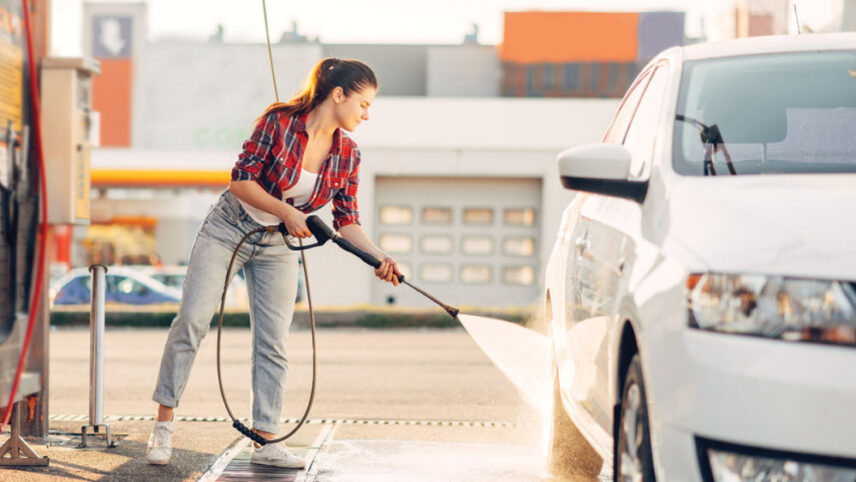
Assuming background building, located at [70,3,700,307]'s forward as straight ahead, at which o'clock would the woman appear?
The woman is roughly at 12 o'clock from the background building.

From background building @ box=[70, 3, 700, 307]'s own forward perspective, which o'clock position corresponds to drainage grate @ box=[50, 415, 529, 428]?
The drainage grate is roughly at 12 o'clock from the background building.

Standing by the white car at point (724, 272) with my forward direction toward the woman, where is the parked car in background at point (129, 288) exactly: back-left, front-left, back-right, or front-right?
front-right

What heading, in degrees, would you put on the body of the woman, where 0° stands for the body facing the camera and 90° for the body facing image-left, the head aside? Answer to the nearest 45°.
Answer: approximately 315°

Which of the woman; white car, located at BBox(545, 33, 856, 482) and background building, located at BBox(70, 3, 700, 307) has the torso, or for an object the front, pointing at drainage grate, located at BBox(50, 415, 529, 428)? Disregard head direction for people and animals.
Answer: the background building

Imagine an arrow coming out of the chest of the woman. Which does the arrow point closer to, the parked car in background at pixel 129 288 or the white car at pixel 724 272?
the white car

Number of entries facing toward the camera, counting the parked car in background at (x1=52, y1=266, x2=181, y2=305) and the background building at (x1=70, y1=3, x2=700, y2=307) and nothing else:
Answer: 1

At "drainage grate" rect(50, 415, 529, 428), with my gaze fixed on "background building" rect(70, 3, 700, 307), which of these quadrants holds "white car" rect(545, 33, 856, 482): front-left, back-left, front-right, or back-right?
back-right

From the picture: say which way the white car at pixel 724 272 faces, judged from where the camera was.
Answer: facing the viewer and to the right of the viewer

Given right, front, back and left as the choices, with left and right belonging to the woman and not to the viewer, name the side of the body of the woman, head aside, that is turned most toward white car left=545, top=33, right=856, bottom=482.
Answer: front
